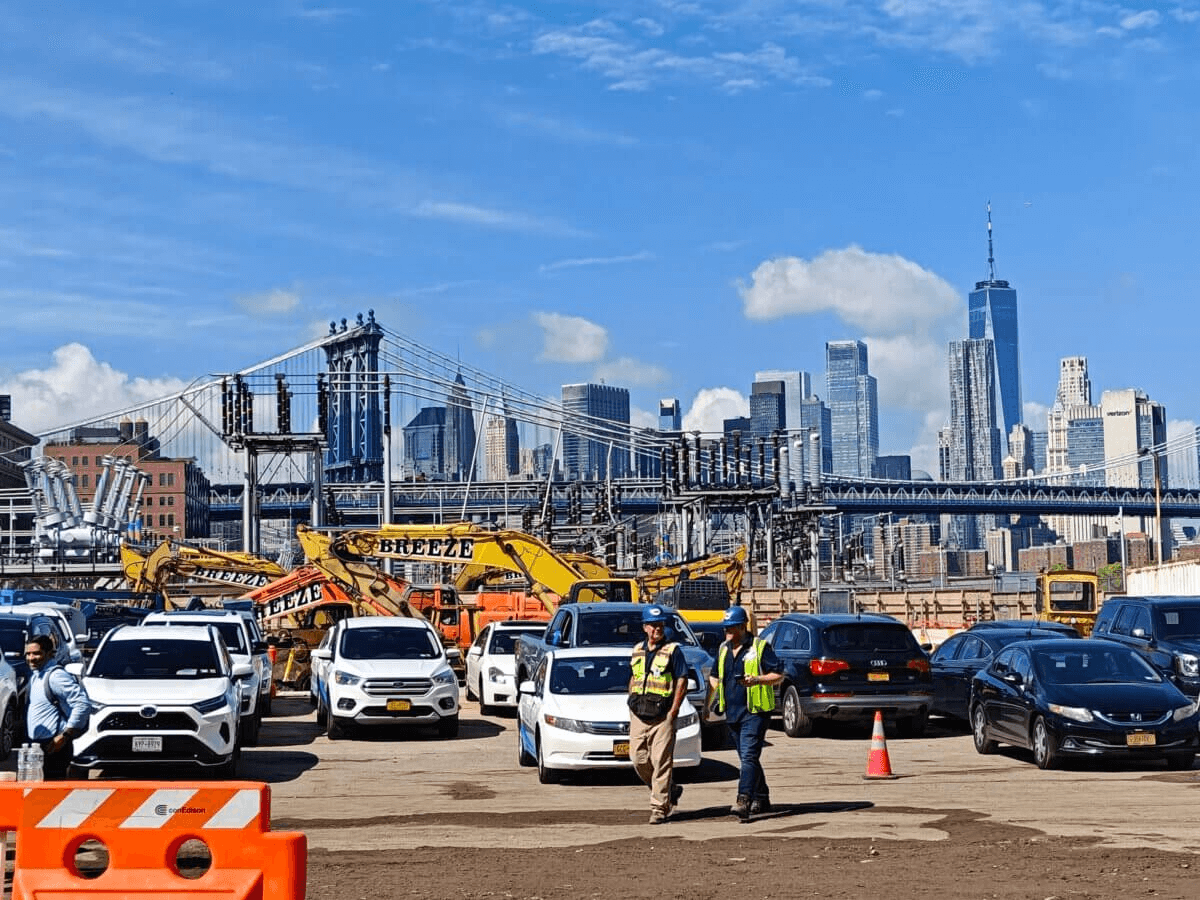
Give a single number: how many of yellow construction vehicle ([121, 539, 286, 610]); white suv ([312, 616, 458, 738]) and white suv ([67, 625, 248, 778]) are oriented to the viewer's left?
1

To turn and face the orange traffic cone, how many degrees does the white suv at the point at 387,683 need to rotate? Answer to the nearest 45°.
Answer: approximately 45° to its left

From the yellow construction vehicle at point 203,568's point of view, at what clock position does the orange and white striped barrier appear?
The orange and white striped barrier is roughly at 9 o'clock from the yellow construction vehicle.

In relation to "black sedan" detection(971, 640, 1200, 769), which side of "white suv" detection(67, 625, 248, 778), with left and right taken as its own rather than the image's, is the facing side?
left

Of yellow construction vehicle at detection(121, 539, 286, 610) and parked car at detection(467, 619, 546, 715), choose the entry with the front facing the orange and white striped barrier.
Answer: the parked car

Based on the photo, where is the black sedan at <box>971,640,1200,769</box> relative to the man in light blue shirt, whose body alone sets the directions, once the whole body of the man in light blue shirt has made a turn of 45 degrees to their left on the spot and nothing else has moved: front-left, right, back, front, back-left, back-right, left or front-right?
left

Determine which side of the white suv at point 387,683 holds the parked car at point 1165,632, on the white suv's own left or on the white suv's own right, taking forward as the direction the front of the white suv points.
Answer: on the white suv's own left

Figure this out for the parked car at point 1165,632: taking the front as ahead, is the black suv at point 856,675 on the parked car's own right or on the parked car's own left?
on the parked car's own right

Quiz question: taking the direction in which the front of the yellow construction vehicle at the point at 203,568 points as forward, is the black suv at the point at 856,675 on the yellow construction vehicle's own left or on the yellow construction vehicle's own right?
on the yellow construction vehicle's own left

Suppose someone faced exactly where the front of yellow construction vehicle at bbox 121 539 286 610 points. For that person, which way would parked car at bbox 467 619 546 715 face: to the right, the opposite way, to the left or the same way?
to the left

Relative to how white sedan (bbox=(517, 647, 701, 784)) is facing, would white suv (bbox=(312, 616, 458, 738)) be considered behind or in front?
behind
